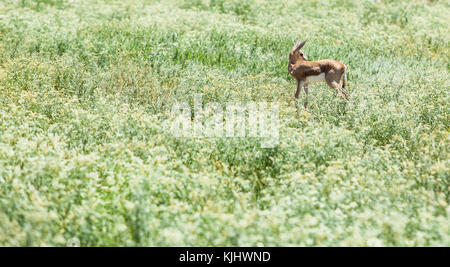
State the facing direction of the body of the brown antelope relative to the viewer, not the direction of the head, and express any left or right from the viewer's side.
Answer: facing to the left of the viewer
